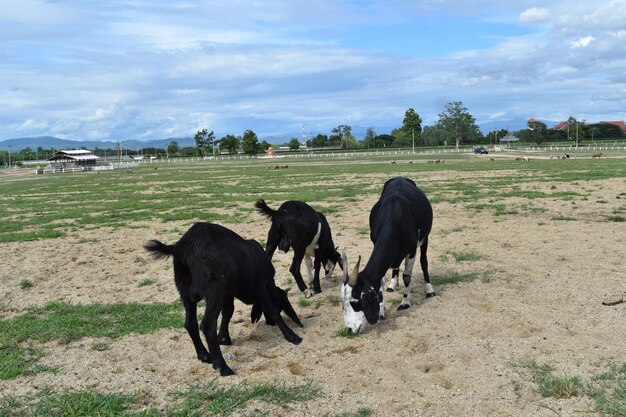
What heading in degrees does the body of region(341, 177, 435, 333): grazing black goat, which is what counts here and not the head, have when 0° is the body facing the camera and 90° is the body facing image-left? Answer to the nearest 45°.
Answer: approximately 45°

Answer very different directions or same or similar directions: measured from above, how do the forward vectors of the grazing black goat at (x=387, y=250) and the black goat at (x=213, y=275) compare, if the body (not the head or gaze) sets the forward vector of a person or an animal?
very different directions

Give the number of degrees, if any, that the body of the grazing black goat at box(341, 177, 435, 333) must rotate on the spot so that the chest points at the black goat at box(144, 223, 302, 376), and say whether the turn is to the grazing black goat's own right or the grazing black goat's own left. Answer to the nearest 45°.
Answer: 0° — it already faces it

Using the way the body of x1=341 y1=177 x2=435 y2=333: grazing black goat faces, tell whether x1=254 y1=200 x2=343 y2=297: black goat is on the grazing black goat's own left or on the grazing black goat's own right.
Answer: on the grazing black goat's own right

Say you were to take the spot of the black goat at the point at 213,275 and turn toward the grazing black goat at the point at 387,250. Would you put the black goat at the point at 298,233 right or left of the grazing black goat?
left

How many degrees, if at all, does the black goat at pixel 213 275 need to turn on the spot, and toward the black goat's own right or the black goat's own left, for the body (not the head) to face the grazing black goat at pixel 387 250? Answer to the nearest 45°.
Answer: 0° — it already faces it

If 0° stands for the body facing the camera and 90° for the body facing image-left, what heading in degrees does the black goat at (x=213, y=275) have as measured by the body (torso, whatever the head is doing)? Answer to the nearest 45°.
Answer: approximately 225°
